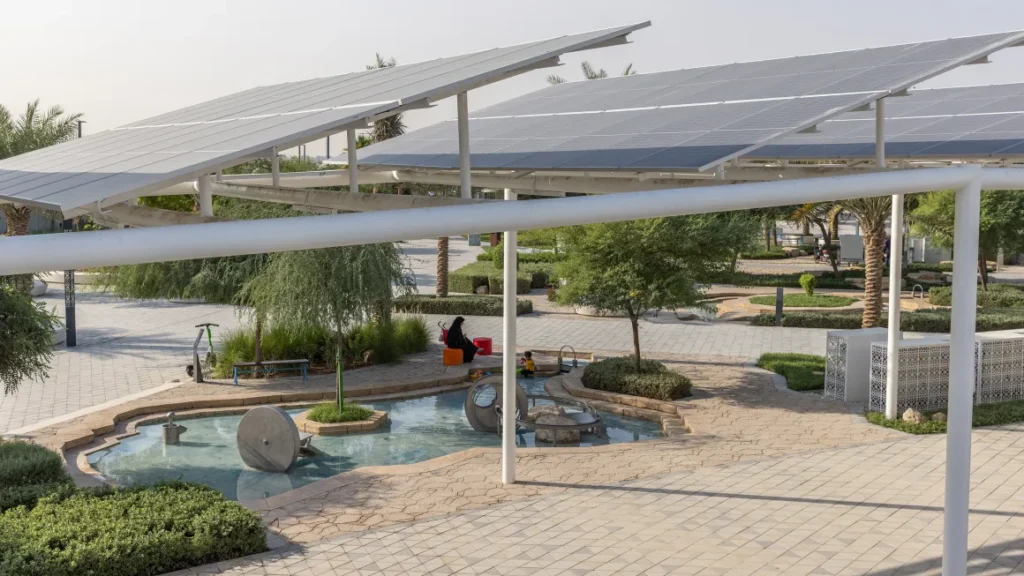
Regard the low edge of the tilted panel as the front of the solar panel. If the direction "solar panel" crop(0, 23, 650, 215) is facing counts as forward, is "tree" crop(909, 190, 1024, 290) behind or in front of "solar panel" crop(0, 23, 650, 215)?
behind

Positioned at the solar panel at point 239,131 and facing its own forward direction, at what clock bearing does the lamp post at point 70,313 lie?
The lamp post is roughly at 4 o'clock from the solar panel.

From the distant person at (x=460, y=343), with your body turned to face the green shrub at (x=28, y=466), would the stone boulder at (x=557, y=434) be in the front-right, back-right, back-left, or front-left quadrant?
front-left

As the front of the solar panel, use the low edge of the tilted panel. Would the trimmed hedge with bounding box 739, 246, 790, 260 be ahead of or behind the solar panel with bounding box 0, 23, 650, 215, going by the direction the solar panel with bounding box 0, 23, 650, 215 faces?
behind

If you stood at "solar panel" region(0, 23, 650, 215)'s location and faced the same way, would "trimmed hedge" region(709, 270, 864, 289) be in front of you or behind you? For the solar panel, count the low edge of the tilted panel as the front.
behind

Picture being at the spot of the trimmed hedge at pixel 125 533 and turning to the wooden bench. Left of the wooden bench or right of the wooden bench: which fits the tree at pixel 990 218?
right
